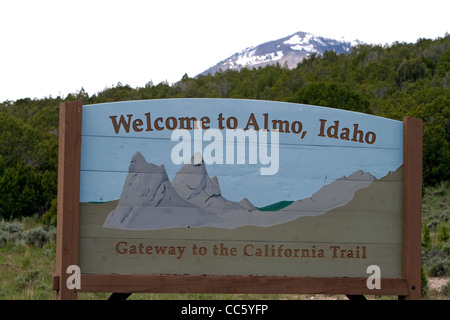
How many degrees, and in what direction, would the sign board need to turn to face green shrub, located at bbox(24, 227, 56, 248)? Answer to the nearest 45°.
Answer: approximately 135° to its right

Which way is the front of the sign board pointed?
toward the camera
